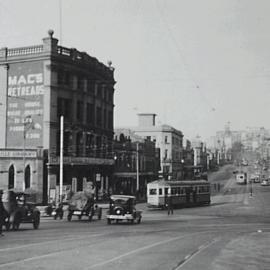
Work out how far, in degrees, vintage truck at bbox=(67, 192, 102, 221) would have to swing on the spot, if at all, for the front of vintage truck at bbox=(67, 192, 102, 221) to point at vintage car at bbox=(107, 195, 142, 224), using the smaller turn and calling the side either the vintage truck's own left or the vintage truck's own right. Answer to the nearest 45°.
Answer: approximately 90° to the vintage truck's own right

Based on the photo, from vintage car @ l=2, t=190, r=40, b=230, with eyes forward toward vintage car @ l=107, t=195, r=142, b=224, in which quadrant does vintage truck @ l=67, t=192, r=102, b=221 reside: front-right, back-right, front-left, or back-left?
front-left
